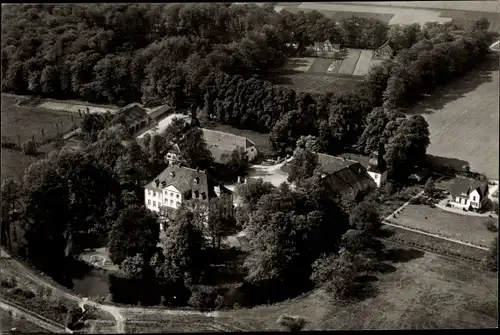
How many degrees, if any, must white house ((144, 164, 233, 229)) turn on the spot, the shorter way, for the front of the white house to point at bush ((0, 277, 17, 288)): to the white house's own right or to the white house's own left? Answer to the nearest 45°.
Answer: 0° — it already faces it

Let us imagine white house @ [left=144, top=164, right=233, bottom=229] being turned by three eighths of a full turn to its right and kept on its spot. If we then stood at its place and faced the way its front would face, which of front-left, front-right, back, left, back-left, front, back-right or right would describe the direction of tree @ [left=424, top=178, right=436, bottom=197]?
right

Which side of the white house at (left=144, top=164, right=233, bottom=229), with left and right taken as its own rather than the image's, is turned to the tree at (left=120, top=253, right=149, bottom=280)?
front

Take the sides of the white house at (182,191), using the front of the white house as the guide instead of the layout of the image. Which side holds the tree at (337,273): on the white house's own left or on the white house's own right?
on the white house's own left

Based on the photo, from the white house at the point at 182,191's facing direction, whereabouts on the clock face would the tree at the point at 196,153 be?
The tree is roughly at 5 o'clock from the white house.

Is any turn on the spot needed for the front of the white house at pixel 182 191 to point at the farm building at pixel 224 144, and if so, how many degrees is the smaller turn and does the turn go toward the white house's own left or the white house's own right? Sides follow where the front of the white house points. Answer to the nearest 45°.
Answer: approximately 180°

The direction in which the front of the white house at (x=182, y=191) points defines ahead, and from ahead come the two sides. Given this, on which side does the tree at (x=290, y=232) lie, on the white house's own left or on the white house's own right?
on the white house's own left

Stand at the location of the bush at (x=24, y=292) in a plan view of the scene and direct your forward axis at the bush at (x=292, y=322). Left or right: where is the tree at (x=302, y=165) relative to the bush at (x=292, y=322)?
left

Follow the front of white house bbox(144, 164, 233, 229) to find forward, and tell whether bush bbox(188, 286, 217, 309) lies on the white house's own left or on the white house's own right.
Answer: on the white house's own left

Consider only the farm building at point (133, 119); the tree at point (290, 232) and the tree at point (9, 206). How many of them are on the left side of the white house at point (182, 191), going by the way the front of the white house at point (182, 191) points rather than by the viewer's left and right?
1

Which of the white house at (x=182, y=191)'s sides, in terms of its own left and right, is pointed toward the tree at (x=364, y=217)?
left

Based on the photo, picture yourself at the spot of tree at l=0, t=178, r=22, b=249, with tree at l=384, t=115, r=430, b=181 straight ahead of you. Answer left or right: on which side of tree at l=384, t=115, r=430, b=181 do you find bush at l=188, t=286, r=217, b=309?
right

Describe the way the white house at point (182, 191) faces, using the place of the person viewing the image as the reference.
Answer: facing the viewer and to the left of the viewer

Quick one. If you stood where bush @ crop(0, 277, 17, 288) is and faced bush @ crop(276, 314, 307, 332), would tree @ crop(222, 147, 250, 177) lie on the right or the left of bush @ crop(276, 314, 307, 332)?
left

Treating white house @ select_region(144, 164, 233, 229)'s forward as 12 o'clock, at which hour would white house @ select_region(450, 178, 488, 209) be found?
white house @ select_region(450, 178, 488, 209) is roughly at 8 o'clock from white house @ select_region(144, 164, 233, 229).

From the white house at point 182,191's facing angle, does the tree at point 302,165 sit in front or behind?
behind
